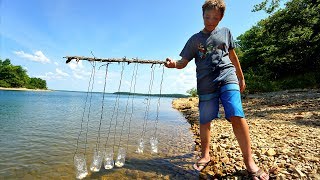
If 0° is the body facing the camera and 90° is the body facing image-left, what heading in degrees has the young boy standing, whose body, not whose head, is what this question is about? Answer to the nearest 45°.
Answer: approximately 0°

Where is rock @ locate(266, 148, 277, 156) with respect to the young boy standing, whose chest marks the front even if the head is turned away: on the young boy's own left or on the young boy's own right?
on the young boy's own left
